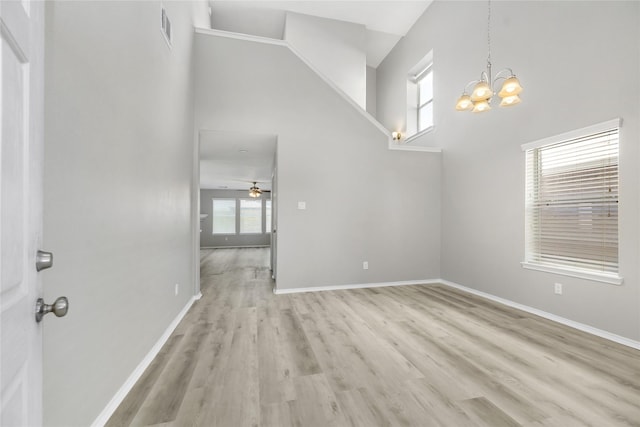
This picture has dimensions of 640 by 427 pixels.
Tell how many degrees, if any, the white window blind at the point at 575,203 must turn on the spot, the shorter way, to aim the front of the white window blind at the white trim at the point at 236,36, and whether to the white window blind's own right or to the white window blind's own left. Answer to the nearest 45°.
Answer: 0° — it already faces it

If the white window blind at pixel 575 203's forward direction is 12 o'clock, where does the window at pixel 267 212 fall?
The window is roughly at 2 o'clock from the white window blind.

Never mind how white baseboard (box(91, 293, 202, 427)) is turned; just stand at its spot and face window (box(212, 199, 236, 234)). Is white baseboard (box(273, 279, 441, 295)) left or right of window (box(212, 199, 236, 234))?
right

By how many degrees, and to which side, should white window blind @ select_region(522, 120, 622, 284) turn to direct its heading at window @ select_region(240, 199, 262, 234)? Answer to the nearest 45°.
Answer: approximately 45° to its right

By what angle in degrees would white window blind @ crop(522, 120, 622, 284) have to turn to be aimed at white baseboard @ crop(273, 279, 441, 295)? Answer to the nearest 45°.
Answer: approximately 45° to its right

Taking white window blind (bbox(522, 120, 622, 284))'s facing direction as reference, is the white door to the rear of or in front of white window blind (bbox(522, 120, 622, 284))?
in front

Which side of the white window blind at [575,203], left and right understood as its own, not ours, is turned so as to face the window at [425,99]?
right

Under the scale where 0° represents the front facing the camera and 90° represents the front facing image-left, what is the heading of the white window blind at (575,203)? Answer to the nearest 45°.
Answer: approximately 45°
